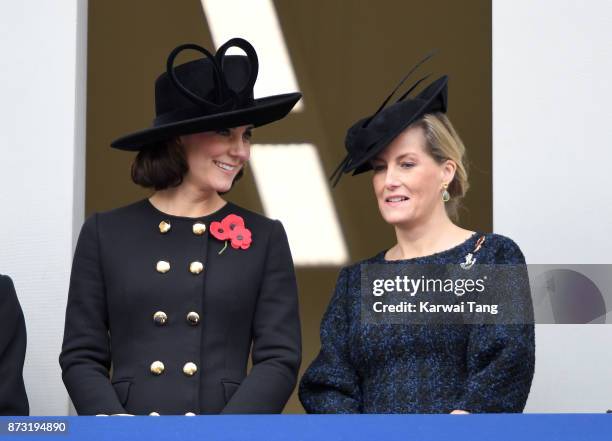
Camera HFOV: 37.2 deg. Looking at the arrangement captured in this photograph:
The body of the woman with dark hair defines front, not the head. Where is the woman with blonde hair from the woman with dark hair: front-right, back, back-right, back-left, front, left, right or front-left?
left

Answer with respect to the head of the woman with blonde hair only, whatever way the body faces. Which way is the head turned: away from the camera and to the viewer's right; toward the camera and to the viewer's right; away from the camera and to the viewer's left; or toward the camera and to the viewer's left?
toward the camera and to the viewer's left

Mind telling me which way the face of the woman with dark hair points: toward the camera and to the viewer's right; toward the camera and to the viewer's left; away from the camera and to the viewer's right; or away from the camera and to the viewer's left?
toward the camera and to the viewer's right

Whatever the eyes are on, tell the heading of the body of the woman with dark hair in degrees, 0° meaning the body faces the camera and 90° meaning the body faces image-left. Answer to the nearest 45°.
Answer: approximately 0°
